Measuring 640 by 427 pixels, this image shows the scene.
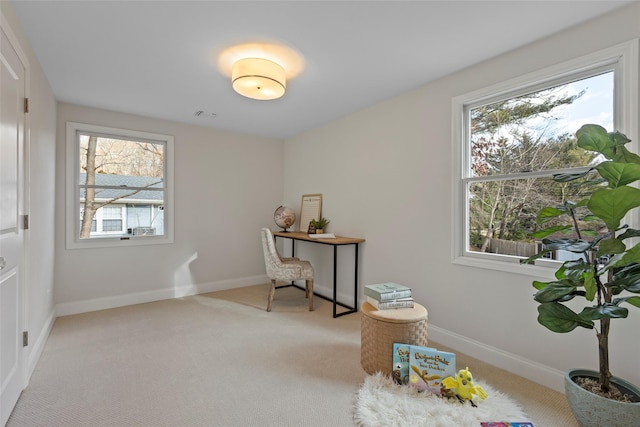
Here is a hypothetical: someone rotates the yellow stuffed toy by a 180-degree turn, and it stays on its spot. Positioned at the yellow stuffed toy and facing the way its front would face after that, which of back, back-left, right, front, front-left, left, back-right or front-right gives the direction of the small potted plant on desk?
front-left

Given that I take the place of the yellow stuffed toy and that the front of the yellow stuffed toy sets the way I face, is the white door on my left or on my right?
on my right

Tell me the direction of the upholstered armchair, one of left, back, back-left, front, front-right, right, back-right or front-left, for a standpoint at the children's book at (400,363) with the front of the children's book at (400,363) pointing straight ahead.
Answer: back-right

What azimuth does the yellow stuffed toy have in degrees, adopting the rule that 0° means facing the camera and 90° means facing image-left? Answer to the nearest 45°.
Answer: approximately 0°

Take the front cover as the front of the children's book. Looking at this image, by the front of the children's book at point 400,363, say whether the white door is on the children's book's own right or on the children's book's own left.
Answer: on the children's book's own right

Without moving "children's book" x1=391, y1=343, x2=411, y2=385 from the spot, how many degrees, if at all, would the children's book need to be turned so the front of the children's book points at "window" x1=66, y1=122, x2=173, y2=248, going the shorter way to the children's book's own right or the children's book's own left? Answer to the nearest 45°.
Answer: approximately 90° to the children's book's own right

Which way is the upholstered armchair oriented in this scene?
to the viewer's right

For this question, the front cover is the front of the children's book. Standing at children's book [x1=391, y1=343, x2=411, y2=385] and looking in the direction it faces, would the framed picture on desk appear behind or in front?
behind

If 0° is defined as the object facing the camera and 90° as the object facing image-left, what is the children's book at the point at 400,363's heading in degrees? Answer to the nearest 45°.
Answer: approximately 0°
